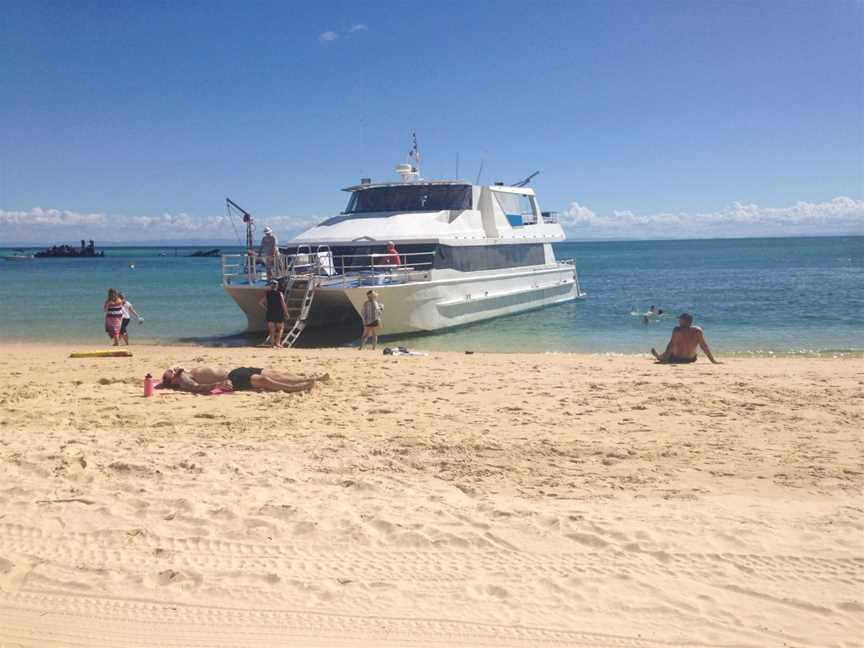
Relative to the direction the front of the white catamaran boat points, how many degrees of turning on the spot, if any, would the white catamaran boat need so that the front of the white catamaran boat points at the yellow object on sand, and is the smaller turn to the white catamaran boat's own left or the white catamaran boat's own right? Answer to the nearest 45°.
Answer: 0° — it already faces it

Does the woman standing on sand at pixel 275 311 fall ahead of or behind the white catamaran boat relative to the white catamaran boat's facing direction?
ahead

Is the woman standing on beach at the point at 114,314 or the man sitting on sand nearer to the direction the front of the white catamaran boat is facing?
the woman standing on beach

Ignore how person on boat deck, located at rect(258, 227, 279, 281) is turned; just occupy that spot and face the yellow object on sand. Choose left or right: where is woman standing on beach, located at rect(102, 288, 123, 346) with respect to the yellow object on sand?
right

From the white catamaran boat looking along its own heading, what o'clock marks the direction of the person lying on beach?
The person lying on beach is roughly at 11 o'clock from the white catamaran boat.

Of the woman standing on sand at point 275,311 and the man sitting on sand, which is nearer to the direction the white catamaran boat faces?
the woman standing on sand

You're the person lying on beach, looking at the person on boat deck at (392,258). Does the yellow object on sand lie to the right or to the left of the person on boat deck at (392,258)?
left

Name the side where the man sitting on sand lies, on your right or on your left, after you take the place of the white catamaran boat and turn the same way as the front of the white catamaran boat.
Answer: on your left

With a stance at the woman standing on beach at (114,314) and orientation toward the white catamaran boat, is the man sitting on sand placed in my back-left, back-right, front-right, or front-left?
front-right

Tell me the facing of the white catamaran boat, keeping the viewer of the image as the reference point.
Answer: facing the viewer and to the left of the viewer

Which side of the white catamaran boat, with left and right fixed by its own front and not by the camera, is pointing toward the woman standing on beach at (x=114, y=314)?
front

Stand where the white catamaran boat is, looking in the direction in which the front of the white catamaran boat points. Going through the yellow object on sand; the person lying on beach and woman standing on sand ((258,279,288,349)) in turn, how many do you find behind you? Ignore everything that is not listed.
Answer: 0
